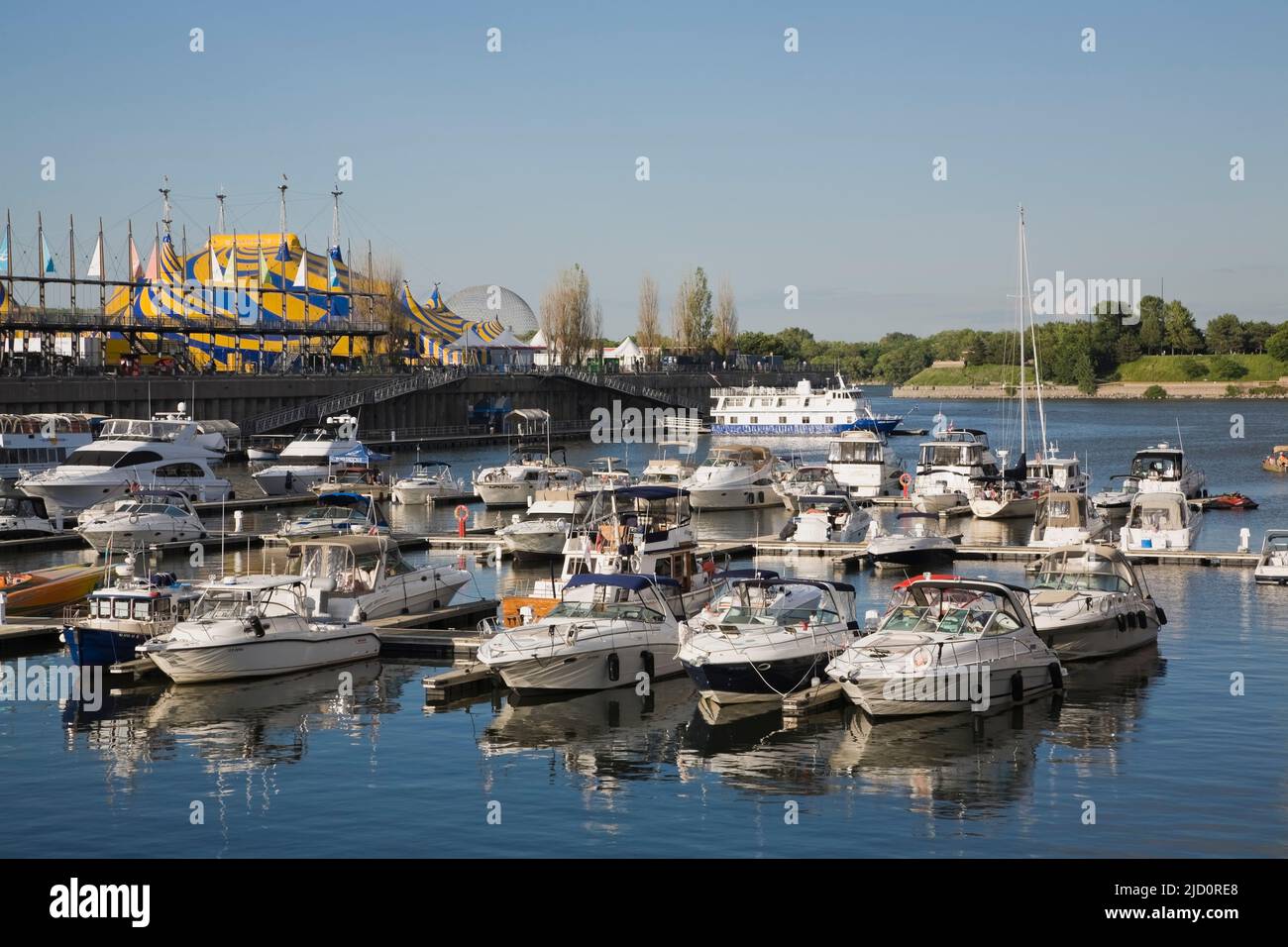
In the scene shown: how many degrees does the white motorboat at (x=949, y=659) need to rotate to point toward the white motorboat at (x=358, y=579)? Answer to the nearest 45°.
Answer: approximately 90° to its right

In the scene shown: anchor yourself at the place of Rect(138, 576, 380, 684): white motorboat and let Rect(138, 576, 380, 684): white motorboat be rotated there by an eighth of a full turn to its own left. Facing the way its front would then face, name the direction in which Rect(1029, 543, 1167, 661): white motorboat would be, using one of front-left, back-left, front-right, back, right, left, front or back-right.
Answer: left

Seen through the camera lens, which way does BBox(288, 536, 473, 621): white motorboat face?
facing away from the viewer and to the right of the viewer

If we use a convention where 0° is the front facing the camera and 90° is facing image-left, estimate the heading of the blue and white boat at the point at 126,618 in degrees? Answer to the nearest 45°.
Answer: approximately 45°

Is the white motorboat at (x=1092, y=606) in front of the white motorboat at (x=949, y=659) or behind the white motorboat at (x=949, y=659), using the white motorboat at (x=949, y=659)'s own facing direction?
behind

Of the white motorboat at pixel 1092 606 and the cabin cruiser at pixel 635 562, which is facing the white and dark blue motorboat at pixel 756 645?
the white motorboat at pixel 1092 606
